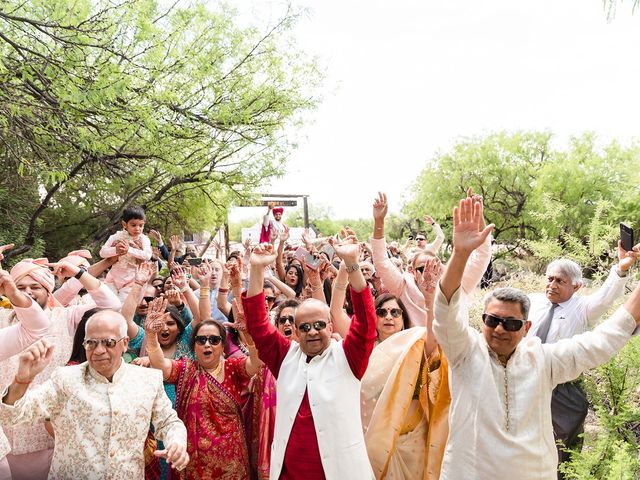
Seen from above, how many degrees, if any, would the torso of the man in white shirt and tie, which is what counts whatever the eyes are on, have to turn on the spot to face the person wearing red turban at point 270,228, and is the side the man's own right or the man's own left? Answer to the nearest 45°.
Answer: approximately 90° to the man's own right

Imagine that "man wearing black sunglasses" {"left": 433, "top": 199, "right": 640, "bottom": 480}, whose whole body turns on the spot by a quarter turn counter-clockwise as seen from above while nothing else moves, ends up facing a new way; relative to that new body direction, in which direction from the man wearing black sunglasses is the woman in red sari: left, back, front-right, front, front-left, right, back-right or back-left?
back

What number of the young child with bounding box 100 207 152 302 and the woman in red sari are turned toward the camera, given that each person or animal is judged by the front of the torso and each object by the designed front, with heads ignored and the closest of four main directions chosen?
2

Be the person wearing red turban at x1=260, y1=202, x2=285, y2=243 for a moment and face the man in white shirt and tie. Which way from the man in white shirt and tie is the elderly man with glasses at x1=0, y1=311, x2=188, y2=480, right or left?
right

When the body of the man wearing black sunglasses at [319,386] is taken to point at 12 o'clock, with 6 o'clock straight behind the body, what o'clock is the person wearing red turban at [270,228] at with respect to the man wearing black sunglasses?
The person wearing red turban is roughly at 6 o'clock from the man wearing black sunglasses.

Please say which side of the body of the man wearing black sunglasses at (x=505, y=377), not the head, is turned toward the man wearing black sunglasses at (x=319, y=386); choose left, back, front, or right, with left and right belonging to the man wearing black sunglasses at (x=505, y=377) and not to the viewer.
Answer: right

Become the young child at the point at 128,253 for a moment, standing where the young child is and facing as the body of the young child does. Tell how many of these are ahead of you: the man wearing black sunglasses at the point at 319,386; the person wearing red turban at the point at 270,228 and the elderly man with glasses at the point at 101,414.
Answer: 2
